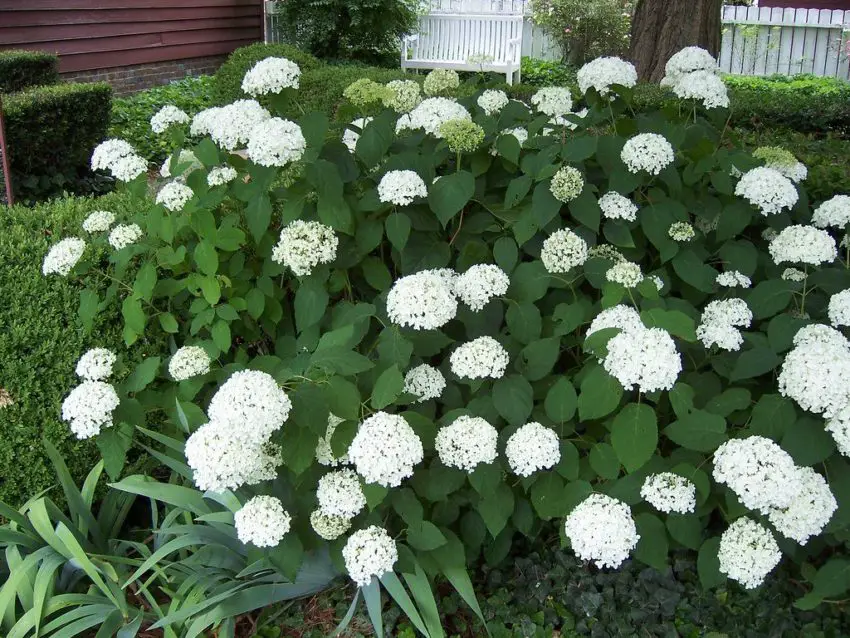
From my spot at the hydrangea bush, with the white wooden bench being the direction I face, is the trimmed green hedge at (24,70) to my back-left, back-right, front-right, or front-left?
front-left

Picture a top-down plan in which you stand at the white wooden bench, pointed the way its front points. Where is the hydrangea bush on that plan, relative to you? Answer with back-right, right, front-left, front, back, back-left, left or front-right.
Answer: front-left

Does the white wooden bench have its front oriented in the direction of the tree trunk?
no

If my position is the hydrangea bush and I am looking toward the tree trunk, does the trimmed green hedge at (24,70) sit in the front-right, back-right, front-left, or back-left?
front-left

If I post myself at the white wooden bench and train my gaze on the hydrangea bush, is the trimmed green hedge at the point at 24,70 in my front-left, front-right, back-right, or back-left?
front-right
